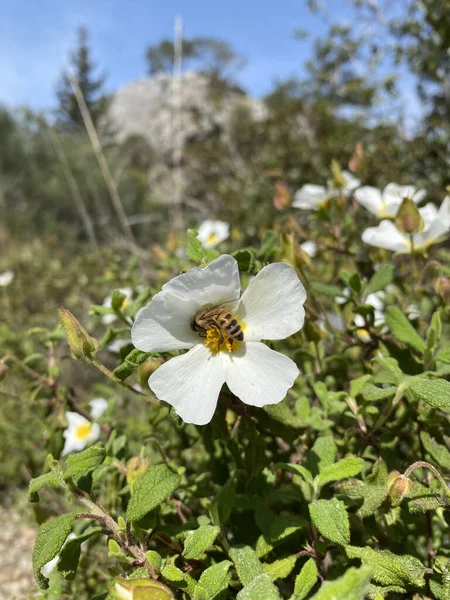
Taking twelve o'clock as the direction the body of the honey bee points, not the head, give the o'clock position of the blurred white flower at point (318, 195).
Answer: The blurred white flower is roughly at 4 o'clock from the honey bee.

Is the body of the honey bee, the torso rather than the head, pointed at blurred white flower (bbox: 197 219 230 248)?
no

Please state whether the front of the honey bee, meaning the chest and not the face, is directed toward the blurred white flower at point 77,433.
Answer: no

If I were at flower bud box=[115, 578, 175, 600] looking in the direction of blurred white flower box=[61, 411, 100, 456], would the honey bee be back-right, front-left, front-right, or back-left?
front-right

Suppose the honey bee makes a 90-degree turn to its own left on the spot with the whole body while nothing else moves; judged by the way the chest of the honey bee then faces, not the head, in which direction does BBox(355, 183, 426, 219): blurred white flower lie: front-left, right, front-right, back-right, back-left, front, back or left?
back-left

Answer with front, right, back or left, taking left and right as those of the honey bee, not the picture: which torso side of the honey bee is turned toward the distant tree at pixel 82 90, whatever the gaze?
right

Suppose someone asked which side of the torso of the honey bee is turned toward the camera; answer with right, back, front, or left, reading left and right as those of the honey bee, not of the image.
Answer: left

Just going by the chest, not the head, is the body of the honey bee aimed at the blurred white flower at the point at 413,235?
no

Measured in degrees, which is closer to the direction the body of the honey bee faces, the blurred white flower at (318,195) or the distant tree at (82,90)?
the distant tree
